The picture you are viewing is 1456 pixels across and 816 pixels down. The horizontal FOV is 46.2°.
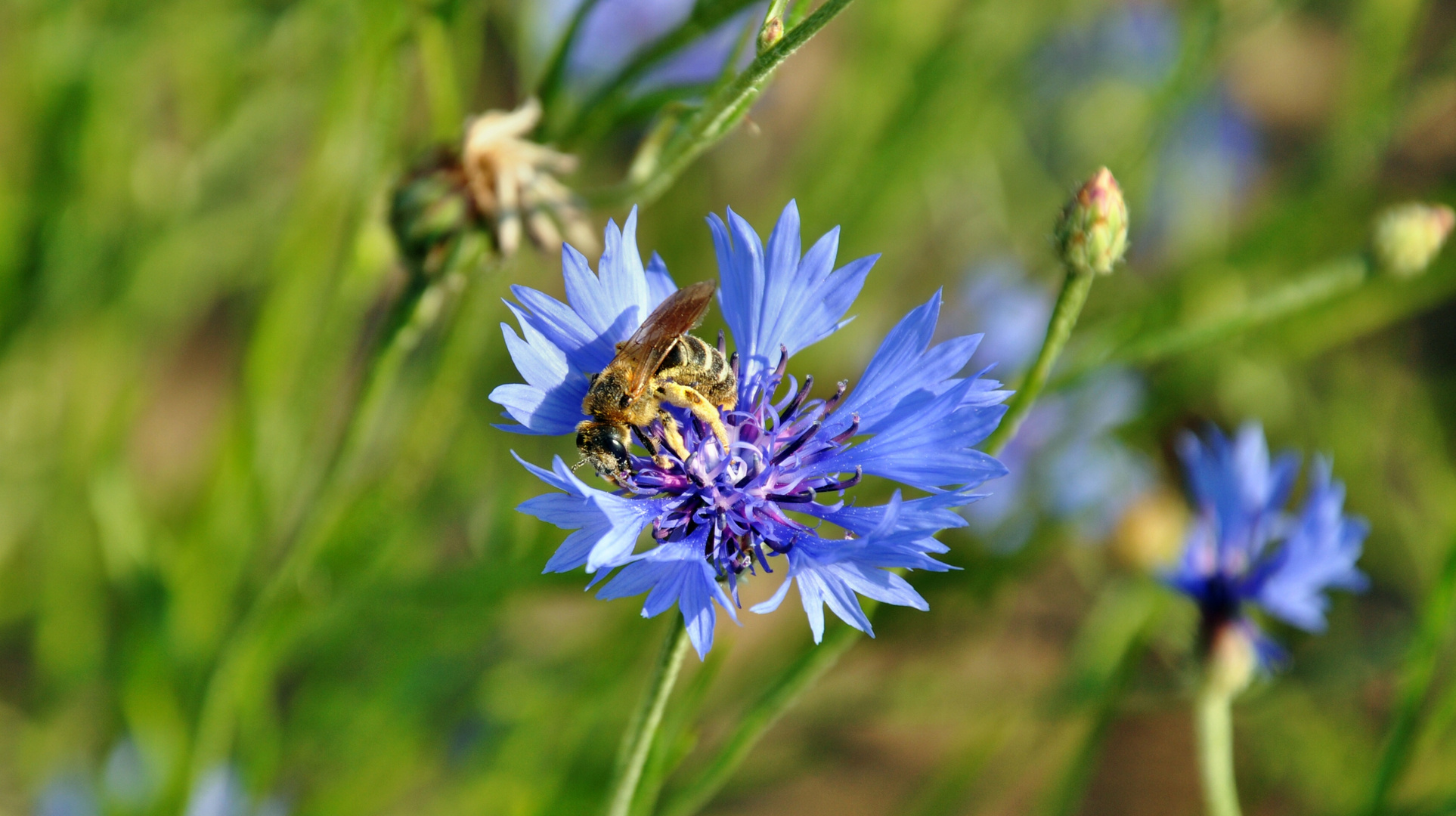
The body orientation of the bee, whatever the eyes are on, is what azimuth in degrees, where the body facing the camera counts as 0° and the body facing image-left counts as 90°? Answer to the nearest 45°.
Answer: approximately 45°

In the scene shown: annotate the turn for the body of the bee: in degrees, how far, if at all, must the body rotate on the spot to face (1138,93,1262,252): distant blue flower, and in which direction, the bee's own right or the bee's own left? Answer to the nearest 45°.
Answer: approximately 180°
